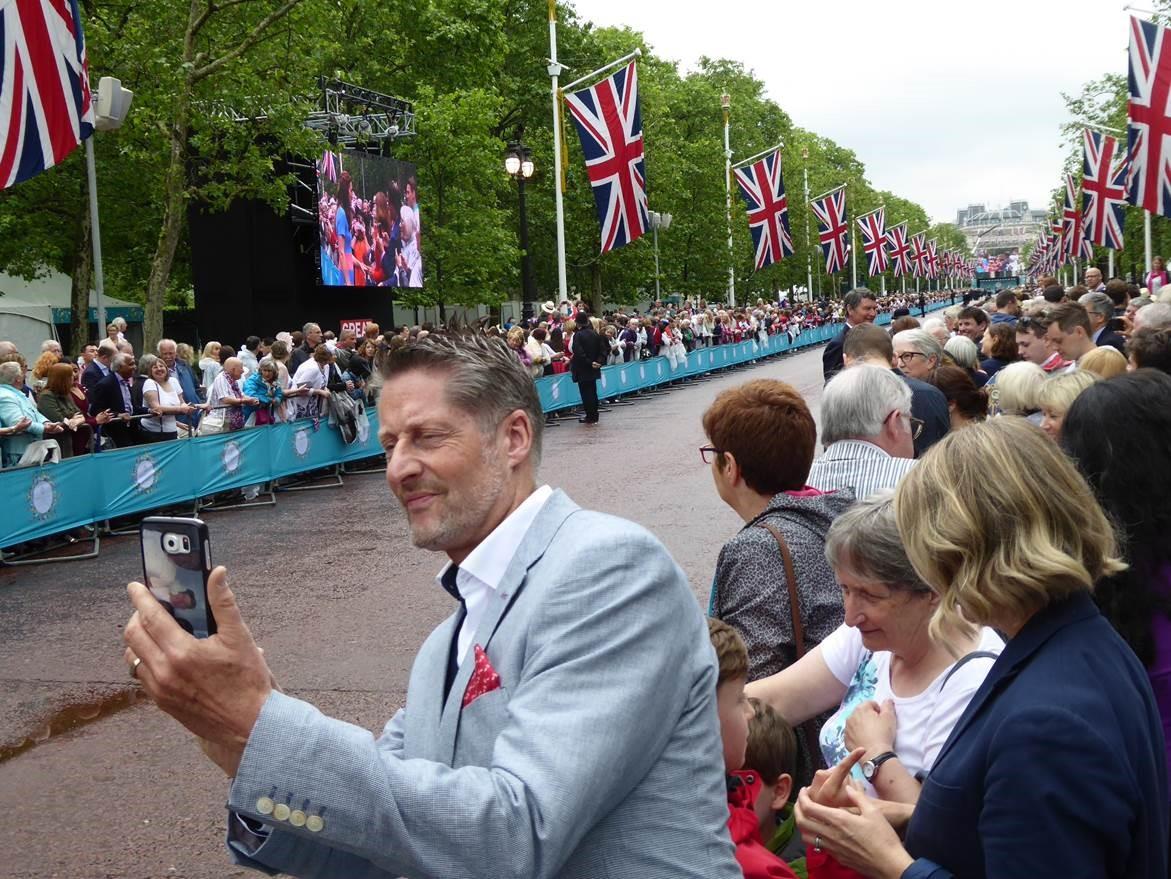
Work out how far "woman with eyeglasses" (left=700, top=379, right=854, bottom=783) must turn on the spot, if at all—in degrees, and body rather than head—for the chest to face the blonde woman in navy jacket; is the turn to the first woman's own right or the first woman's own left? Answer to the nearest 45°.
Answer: approximately 135° to the first woman's own left

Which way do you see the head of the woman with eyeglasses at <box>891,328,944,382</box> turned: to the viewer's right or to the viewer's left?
to the viewer's left

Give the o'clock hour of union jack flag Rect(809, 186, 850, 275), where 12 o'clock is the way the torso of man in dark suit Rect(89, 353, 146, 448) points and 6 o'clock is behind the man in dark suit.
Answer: The union jack flag is roughly at 9 o'clock from the man in dark suit.

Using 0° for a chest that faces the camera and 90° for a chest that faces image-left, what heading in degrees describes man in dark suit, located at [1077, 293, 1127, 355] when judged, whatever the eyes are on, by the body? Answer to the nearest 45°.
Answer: approximately 90°

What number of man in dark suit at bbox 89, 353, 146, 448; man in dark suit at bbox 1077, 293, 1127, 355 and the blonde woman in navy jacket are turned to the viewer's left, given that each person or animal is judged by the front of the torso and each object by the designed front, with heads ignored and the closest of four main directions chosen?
2

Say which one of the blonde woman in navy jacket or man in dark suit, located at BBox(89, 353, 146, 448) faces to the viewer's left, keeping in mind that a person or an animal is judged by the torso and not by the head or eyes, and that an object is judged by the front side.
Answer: the blonde woman in navy jacket

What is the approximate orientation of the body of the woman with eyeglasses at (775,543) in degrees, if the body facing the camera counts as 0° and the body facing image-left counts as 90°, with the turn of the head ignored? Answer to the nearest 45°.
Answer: approximately 135°

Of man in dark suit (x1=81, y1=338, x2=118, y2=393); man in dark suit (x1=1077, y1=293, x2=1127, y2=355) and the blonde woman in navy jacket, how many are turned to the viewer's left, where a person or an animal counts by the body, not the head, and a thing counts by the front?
2

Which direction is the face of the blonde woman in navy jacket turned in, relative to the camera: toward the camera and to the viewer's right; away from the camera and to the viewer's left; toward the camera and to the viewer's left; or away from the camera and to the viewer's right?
away from the camera and to the viewer's left

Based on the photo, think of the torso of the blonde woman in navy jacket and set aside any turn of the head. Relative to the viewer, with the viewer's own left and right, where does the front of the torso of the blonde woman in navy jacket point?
facing to the left of the viewer

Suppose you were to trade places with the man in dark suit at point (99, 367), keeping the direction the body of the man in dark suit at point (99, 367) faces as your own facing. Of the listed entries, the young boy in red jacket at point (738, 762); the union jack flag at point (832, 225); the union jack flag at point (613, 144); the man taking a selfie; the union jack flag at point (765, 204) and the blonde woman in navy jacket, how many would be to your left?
3
